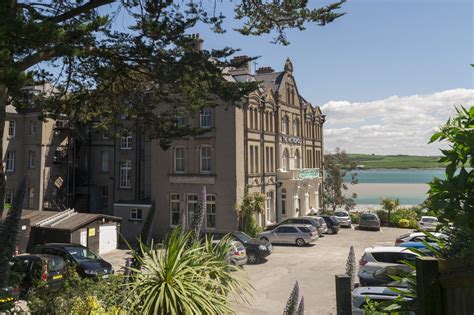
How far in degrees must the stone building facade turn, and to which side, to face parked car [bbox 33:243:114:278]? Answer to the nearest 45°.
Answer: approximately 45° to its right

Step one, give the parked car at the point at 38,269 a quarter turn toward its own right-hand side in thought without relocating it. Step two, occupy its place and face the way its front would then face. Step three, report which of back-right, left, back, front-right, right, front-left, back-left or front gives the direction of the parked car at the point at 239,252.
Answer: front-right

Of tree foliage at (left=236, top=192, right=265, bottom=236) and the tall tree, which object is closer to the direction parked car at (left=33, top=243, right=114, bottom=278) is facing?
the tall tree

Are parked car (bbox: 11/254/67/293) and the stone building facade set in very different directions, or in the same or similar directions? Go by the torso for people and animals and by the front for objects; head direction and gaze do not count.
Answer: very different directions

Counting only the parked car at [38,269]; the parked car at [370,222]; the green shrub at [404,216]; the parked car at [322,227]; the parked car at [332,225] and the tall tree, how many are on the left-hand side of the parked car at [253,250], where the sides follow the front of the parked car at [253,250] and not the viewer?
4

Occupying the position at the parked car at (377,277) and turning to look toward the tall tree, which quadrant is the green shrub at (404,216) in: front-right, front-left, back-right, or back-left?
back-right

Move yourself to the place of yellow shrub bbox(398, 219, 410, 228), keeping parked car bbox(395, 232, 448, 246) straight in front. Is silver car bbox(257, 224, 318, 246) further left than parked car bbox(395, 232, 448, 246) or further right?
right

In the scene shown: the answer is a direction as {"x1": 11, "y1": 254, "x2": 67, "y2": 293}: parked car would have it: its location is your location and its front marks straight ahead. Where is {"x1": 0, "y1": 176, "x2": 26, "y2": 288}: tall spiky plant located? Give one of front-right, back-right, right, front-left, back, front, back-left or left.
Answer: back-left

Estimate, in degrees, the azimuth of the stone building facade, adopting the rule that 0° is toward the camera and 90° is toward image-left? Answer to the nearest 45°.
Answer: approximately 315°
